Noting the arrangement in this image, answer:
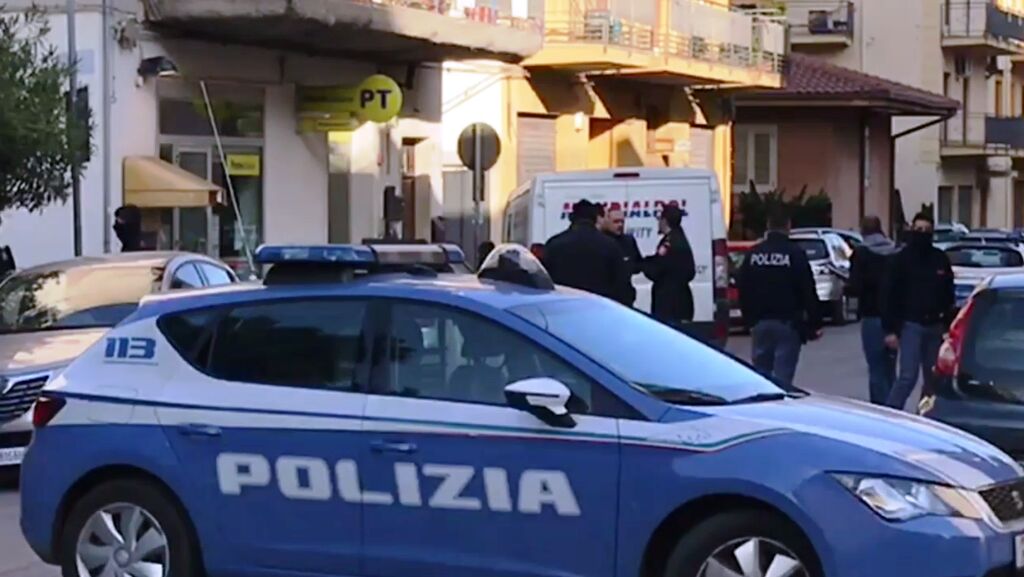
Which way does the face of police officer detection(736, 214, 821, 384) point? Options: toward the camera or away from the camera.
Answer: away from the camera

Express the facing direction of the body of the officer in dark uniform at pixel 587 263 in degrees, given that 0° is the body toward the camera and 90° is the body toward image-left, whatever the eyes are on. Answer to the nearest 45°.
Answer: approximately 180°

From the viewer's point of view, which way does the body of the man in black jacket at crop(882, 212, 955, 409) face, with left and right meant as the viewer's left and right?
facing the viewer

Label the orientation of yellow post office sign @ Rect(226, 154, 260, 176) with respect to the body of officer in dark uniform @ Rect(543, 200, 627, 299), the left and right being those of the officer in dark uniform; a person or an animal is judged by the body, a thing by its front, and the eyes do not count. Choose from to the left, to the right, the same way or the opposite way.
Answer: the opposite way

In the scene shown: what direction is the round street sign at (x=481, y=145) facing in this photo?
away from the camera

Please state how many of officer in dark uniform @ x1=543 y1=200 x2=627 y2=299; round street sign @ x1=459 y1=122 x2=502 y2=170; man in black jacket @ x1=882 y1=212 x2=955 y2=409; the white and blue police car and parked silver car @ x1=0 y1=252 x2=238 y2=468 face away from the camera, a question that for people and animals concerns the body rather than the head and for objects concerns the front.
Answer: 2

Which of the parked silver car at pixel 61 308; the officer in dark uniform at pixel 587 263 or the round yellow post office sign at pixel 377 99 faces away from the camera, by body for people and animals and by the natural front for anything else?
the officer in dark uniform

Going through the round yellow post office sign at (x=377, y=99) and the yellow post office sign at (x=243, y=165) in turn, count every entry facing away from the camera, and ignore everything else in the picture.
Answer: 0

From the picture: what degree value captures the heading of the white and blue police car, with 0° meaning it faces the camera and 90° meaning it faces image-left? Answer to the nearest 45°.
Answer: approximately 315°

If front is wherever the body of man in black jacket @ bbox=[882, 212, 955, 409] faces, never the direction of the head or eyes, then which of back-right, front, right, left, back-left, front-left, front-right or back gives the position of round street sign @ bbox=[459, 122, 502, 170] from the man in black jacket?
back-right

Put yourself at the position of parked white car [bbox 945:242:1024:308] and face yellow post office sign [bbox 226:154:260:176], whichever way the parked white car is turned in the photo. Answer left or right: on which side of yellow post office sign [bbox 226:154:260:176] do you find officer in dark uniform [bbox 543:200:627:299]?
left

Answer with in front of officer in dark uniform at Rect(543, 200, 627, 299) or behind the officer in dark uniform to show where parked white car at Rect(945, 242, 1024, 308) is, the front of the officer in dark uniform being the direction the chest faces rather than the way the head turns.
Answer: in front

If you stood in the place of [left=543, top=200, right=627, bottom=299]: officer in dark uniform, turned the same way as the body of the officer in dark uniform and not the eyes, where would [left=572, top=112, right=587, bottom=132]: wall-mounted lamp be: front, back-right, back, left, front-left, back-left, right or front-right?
front

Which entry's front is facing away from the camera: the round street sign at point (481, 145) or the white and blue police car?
the round street sign

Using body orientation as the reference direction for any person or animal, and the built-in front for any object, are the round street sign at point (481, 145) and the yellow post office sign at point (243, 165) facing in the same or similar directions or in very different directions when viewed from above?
very different directions

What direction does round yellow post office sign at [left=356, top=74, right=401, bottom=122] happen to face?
toward the camera
